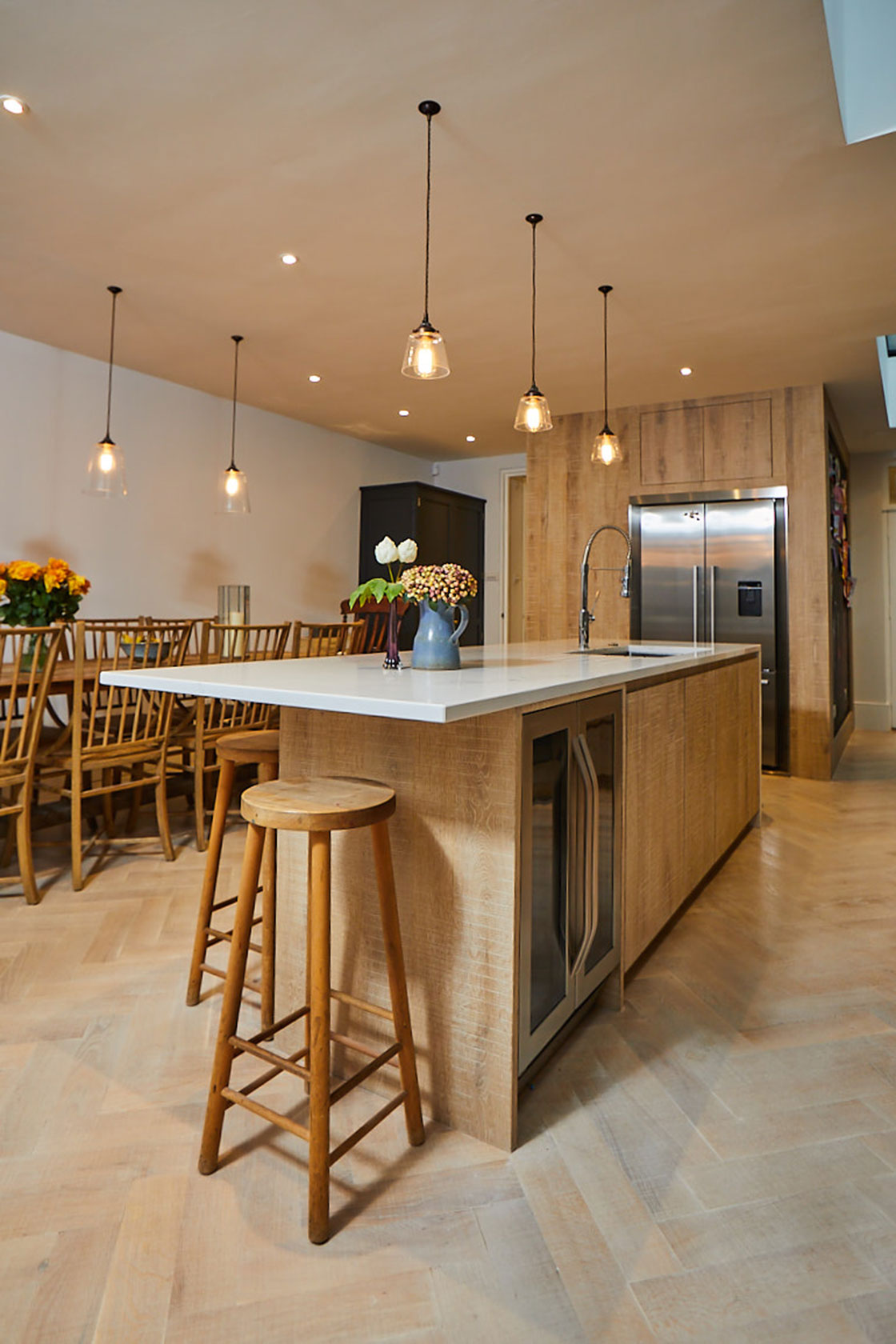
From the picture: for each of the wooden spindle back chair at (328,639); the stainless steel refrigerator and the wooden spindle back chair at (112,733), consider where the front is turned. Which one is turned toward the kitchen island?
the stainless steel refrigerator

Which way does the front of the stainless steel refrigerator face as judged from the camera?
facing the viewer

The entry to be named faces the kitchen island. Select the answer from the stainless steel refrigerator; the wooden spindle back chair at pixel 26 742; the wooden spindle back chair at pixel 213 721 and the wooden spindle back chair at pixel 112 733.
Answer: the stainless steel refrigerator

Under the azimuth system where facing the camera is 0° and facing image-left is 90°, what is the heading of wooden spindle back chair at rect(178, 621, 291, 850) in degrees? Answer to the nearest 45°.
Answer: approximately 135°

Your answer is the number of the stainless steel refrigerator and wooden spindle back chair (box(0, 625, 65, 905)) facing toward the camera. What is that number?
1

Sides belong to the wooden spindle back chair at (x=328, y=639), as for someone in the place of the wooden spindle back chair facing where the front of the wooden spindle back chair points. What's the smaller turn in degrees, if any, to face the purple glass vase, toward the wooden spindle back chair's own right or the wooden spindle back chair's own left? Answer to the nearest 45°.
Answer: approximately 135° to the wooden spindle back chair's own left

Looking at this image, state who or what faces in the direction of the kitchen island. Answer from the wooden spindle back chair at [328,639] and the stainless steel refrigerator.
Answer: the stainless steel refrigerator

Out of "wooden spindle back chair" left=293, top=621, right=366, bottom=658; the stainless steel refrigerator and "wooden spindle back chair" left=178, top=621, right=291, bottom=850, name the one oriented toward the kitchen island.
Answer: the stainless steel refrigerator

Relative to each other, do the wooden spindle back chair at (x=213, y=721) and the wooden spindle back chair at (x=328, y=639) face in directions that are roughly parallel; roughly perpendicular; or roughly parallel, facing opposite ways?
roughly parallel

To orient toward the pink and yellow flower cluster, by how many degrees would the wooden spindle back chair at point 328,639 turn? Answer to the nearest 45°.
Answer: approximately 135° to its left

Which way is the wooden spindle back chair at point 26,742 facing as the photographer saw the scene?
facing away from the viewer and to the left of the viewer

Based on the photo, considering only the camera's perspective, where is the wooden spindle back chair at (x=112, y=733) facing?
facing away from the viewer and to the left of the viewer
